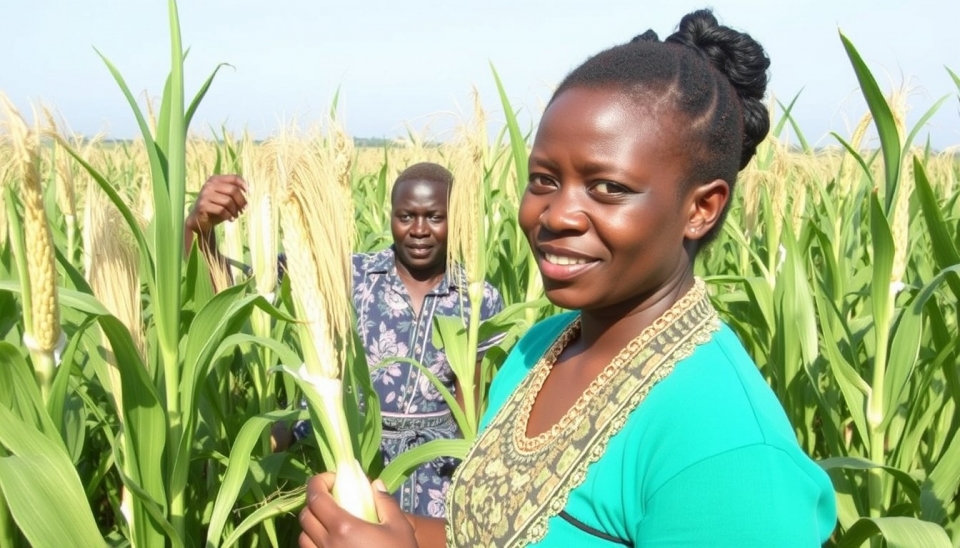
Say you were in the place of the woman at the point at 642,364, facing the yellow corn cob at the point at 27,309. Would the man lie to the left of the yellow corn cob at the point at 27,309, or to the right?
right

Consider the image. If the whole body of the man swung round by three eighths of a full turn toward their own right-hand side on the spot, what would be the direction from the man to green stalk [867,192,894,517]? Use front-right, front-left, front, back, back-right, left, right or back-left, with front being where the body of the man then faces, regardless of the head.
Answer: back

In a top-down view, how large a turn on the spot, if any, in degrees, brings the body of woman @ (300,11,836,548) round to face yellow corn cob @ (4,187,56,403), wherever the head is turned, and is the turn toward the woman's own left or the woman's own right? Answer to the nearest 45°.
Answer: approximately 45° to the woman's own right

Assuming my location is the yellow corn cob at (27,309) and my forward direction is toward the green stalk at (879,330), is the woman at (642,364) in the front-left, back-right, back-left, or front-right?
front-right

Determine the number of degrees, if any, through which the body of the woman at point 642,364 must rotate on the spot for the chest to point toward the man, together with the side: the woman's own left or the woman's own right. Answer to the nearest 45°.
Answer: approximately 135° to the woman's own right

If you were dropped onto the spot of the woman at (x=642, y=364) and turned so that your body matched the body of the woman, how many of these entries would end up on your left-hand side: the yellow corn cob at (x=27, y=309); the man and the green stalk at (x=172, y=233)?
0

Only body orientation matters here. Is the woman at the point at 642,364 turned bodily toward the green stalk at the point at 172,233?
no

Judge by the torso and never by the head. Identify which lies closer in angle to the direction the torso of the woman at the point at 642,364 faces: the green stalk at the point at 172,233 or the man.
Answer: the green stalk

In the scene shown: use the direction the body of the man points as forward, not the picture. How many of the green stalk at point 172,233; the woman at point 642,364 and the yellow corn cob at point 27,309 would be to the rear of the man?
0

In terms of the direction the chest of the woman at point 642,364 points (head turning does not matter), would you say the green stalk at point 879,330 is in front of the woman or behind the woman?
behind

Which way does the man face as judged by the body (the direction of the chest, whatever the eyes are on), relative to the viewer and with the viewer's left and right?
facing the viewer

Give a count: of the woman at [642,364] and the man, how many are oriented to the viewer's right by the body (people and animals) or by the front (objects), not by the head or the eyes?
0

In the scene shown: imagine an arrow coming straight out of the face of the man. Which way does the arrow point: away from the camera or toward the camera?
toward the camera

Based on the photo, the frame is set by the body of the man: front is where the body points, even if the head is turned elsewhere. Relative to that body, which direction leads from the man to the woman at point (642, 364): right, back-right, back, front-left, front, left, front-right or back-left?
front

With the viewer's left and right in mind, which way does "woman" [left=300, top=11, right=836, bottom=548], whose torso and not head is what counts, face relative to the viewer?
facing the viewer and to the left of the viewer
